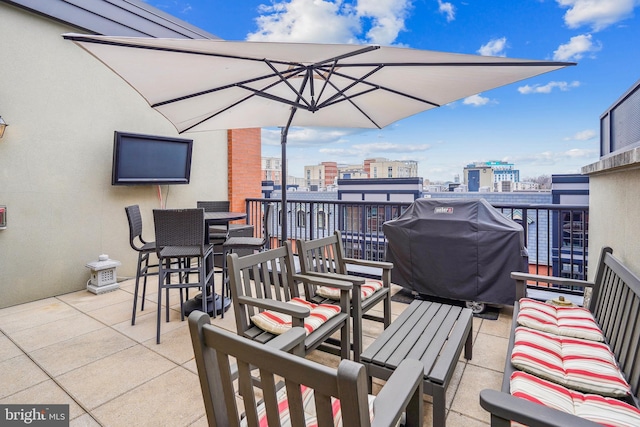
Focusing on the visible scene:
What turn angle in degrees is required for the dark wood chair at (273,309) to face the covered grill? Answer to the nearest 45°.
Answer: approximately 90° to its left

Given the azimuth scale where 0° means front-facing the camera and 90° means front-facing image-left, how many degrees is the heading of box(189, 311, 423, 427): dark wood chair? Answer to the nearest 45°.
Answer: approximately 225°

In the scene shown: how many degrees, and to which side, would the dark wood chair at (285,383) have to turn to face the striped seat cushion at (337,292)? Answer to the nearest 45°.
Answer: approximately 45° to its left

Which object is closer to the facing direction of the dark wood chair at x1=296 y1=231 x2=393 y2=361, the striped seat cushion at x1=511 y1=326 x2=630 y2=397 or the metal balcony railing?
the striped seat cushion

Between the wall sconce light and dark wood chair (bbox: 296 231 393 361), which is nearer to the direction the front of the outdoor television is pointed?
the dark wood chair

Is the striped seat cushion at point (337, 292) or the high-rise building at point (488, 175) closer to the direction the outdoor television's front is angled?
the striped seat cushion

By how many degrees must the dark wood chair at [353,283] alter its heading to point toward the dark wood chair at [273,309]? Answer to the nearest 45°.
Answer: approximately 90° to its right
